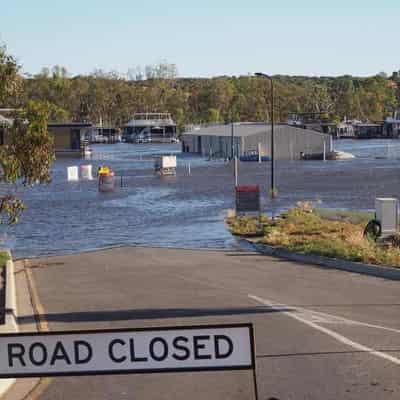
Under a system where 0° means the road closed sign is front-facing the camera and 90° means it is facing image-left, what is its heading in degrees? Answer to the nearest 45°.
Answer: approximately 0°

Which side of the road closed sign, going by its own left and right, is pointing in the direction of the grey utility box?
back

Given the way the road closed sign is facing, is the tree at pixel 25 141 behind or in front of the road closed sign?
behind

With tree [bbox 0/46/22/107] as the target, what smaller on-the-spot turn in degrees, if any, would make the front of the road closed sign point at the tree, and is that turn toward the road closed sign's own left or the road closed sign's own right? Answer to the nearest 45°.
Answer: approximately 180°

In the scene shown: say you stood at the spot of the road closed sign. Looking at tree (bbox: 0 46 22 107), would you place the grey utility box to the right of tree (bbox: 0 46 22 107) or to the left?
right
